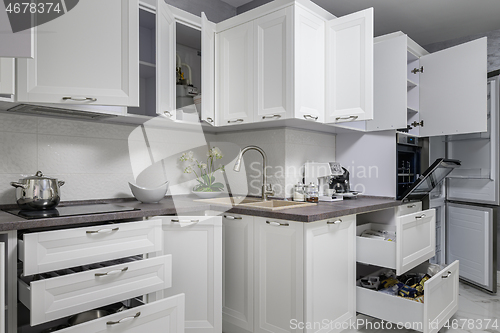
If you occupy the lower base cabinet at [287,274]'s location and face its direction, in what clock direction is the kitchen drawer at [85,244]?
The kitchen drawer is roughly at 2 o'clock from the lower base cabinet.

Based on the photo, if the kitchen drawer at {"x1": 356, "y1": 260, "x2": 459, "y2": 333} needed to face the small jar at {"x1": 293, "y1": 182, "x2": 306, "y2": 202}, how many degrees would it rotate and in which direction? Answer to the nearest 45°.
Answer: approximately 135° to its right

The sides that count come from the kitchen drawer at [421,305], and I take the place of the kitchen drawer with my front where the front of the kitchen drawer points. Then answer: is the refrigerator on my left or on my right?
on my left

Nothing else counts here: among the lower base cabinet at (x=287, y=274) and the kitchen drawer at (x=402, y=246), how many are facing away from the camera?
0

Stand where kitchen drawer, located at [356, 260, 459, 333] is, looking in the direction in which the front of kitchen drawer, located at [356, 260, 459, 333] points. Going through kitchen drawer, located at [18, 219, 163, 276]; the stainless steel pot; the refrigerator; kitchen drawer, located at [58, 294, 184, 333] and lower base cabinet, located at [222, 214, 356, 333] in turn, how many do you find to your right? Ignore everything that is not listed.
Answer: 4

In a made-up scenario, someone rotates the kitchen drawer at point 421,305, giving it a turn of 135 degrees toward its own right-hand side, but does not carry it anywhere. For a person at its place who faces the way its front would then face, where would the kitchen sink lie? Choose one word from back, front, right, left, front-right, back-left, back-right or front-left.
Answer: front

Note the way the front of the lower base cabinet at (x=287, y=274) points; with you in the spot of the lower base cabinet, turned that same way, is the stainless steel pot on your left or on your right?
on your right

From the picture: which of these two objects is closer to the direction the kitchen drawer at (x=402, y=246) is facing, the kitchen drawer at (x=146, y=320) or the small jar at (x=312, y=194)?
the kitchen drawer

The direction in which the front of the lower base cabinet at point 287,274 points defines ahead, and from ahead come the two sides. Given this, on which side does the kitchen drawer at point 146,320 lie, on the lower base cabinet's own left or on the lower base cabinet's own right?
on the lower base cabinet's own right

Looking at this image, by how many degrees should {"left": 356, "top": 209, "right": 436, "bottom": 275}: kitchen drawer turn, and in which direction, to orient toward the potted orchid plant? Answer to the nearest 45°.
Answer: approximately 135° to its right

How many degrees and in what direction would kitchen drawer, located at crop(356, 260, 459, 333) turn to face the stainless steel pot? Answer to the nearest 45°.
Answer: approximately 90° to its right

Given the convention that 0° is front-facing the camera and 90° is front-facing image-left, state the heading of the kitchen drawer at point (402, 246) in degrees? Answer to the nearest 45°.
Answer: approximately 315°

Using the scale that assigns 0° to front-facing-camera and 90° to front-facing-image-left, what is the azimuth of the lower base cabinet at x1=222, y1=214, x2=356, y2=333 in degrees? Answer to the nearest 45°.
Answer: approximately 0°

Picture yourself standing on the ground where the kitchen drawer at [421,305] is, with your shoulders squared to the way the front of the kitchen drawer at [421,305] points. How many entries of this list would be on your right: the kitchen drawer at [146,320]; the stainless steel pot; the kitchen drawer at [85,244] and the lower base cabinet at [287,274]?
4
